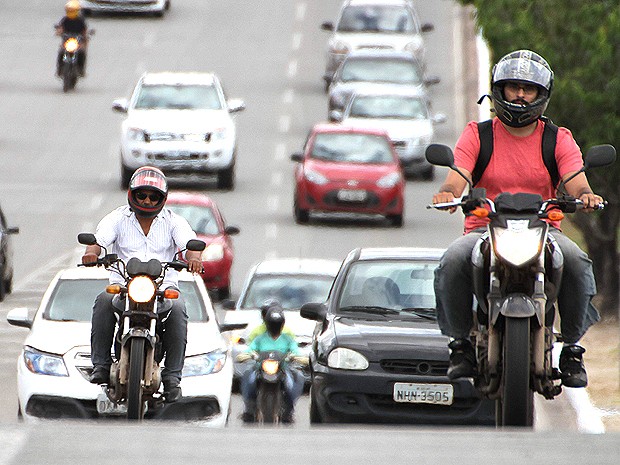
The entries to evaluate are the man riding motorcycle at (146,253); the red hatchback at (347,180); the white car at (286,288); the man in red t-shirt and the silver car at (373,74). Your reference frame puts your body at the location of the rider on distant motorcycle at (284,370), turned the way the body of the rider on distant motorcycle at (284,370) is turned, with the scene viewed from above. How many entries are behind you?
3

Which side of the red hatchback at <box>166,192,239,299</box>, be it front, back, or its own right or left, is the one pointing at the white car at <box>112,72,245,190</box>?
back

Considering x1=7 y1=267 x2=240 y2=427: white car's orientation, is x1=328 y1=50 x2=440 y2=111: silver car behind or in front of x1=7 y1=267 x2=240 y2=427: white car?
behind

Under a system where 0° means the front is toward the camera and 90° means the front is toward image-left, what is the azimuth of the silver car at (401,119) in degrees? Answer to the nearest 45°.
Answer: approximately 0°

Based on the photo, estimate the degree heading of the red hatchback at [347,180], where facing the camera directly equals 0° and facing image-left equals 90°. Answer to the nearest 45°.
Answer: approximately 0°

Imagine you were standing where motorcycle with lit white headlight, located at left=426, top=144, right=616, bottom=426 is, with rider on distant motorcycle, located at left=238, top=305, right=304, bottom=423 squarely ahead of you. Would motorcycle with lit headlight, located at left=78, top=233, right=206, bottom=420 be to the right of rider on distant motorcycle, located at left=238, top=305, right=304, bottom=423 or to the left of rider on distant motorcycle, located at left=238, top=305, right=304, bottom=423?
left
